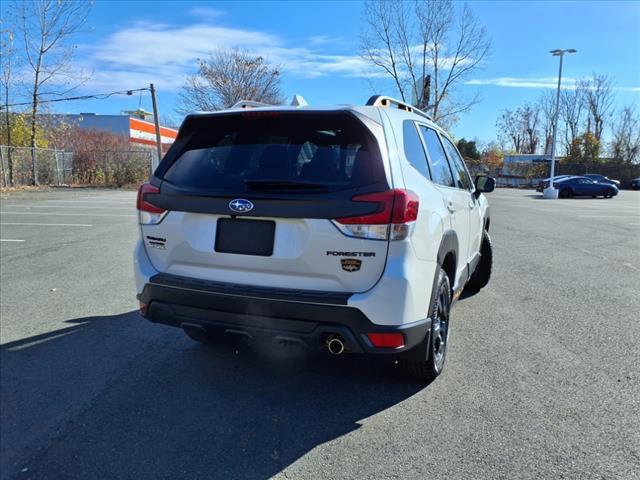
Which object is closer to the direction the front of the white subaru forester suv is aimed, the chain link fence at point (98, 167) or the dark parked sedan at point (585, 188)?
the dark parked sedan

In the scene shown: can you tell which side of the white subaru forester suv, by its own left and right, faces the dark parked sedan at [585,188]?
front

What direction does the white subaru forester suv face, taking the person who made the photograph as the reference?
facing away from the viewer and to the right of the viewer

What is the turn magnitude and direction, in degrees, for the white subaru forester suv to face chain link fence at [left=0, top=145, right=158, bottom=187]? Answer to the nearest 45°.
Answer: approximately 90° to its left
